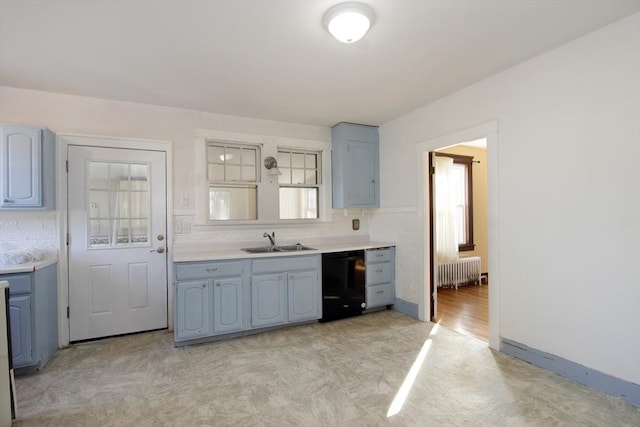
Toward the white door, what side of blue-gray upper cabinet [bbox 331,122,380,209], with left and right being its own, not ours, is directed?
right

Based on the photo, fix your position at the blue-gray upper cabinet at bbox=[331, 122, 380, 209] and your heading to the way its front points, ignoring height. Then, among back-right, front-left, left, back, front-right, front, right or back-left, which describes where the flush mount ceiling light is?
front-right

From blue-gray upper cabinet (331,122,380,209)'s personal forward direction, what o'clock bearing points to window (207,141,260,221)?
The window is roughly at 4 o'clock from the blue-gray upper cabinet.

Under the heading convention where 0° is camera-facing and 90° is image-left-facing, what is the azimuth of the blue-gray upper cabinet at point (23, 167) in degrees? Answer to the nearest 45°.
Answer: approximately 0°

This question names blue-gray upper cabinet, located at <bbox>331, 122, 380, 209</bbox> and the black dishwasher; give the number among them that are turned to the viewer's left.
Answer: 0
